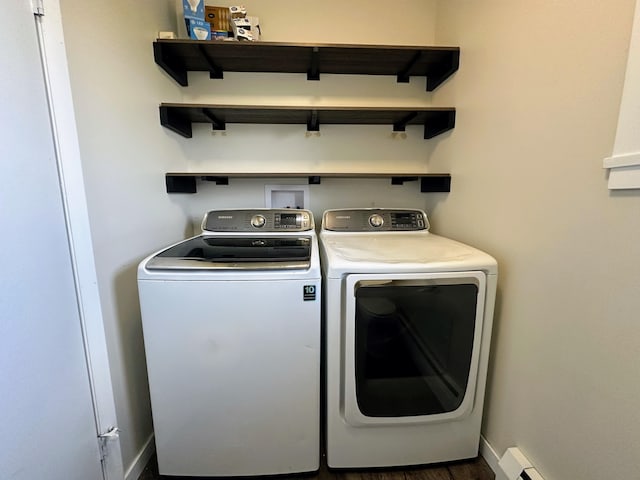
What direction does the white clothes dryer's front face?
toward the camera

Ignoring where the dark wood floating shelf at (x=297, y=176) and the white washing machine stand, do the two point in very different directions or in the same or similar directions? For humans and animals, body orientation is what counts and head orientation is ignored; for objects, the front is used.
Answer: same or similar directions

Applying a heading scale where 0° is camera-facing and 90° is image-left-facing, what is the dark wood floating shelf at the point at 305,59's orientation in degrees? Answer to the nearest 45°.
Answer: approximately 0°

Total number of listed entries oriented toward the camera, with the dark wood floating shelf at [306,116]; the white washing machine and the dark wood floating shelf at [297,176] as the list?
3

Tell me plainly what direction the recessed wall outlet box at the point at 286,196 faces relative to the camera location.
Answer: facing the viewer

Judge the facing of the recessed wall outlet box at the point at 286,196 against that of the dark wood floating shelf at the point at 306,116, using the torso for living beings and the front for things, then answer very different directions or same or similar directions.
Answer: same or similar directions

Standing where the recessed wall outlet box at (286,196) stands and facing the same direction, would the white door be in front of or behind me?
in front
